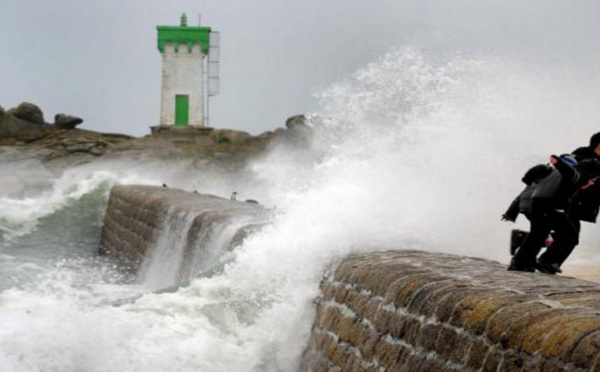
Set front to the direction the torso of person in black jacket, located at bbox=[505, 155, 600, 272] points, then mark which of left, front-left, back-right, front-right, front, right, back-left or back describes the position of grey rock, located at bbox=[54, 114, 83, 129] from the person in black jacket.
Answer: back-left

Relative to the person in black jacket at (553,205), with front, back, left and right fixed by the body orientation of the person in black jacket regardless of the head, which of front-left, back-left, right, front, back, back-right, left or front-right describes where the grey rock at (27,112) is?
back-left

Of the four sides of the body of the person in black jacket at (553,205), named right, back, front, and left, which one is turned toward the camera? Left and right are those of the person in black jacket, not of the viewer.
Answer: right
